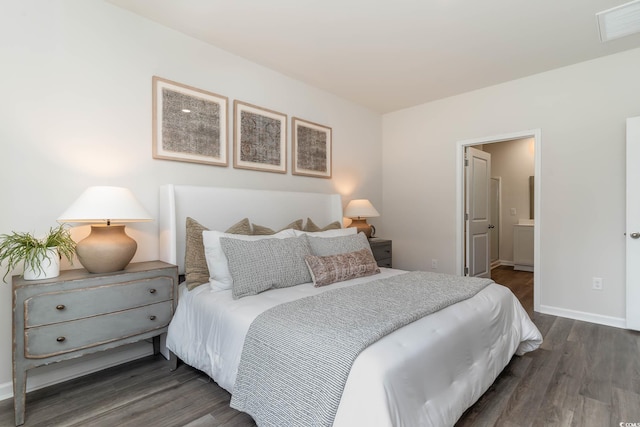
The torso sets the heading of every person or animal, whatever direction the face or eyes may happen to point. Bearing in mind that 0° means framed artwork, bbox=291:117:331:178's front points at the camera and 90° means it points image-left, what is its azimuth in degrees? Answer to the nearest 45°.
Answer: approximately 315°

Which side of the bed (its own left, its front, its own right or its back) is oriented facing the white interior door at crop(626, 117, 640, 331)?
left

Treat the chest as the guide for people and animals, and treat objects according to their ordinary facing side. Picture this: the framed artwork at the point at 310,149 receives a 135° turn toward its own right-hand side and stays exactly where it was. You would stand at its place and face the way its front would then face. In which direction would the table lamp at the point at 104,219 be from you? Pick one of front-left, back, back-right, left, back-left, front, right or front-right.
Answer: front-left

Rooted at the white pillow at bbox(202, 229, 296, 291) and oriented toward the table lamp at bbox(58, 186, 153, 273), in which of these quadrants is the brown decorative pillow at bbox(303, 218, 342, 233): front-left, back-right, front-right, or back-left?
back-right

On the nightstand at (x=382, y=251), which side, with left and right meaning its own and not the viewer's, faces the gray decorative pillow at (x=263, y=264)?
right

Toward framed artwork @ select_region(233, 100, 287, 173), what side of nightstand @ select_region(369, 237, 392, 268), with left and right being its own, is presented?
right

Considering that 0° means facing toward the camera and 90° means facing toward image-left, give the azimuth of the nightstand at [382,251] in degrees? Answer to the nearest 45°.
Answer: approximately 315°

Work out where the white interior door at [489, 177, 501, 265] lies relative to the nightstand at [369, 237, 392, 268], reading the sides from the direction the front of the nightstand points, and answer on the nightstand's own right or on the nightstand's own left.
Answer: on the nightstand's own left

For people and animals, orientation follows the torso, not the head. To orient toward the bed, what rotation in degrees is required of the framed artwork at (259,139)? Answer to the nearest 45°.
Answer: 0° — it already faces it

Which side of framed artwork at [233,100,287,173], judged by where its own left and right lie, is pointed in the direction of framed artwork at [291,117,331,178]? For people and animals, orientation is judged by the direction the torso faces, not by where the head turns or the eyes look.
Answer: left
